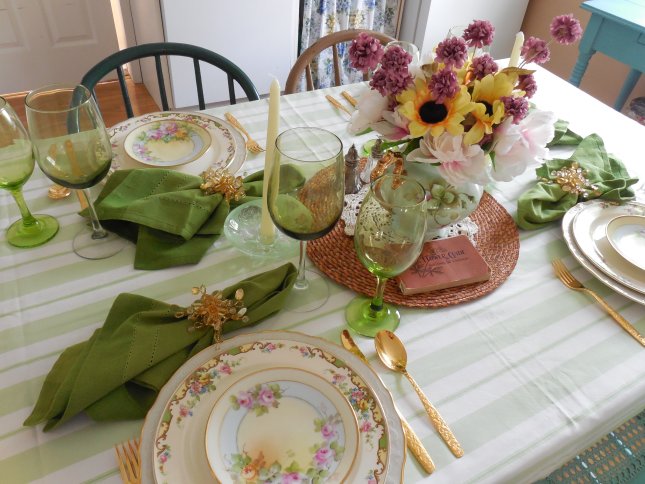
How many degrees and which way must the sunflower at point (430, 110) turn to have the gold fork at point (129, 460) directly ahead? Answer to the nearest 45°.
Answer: approximately 45° to its right

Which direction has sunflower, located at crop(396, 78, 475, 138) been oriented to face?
toward the camera

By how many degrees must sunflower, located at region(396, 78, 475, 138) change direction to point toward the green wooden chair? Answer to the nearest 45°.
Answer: approximately 135° to its right

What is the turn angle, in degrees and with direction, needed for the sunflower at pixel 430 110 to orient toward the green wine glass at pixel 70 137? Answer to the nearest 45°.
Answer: approximately 90° to its right
